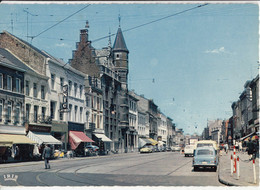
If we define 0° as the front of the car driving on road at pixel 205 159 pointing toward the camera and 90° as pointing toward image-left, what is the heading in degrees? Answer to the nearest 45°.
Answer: approximately 180°
